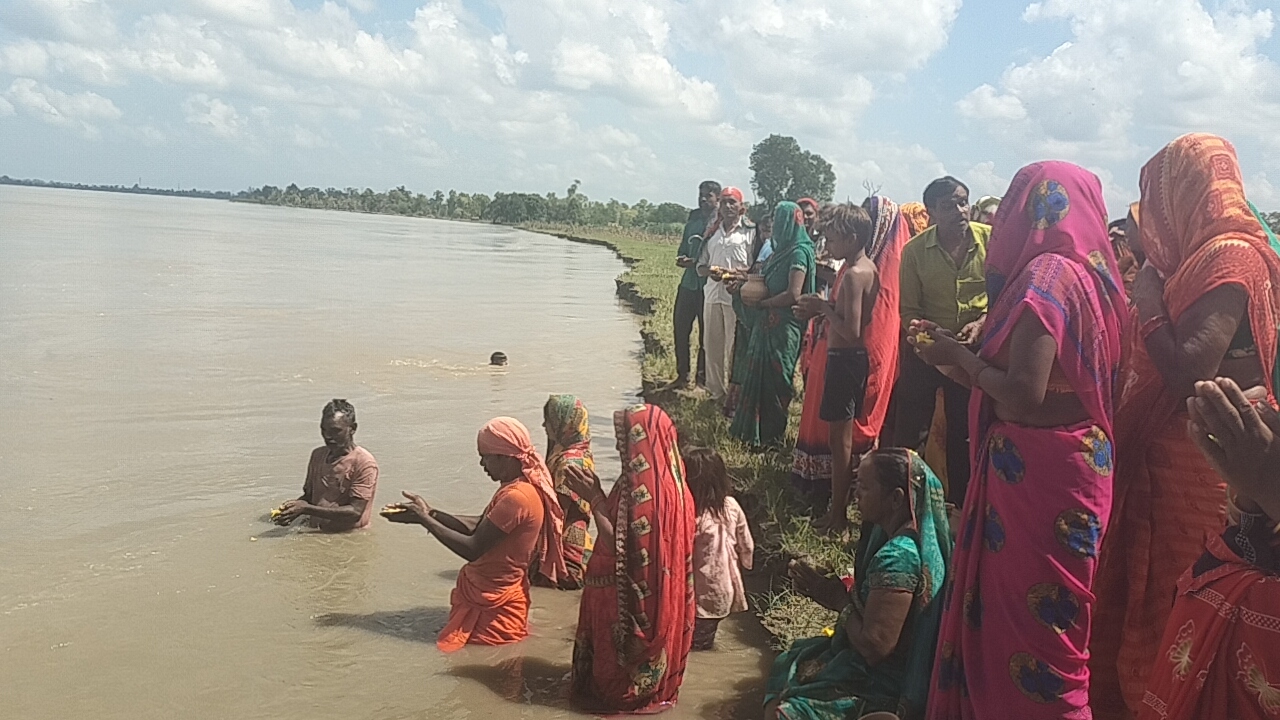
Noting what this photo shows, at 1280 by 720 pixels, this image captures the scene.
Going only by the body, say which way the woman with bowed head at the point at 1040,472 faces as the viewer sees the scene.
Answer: to the viewer's left

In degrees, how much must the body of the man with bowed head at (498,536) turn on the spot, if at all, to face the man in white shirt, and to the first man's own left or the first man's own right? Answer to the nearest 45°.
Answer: approximately 135° to the first man's own right

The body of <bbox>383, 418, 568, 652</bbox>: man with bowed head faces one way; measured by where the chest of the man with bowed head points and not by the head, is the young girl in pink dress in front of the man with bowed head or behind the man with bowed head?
behind

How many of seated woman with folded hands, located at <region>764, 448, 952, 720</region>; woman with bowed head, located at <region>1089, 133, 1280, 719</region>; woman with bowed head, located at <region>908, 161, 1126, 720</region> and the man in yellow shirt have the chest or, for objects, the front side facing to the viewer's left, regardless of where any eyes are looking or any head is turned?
3

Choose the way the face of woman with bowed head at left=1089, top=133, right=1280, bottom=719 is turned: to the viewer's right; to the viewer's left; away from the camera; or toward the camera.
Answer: to the viewer's left

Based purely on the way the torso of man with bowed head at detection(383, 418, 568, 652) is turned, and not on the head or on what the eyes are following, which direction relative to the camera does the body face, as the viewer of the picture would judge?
to the viewer's left

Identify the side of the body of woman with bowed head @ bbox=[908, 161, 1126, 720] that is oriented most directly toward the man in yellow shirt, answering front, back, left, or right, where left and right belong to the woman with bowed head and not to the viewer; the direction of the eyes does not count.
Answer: right

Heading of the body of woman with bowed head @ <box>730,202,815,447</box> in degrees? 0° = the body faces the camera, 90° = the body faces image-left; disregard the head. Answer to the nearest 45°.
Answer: approximately 90°

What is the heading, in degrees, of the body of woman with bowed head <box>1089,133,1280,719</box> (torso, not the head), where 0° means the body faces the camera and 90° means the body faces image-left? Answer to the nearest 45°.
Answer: approximately 90°
